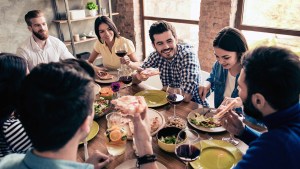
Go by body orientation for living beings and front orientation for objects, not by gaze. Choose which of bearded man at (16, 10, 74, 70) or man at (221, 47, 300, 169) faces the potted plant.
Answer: the man

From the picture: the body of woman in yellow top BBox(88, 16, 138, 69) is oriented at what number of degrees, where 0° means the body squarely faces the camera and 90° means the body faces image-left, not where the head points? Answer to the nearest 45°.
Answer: approximately 0°

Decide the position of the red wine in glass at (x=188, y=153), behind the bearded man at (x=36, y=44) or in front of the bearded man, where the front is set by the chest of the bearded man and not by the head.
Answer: in front

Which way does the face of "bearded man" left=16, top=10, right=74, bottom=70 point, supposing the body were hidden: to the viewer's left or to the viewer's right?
to the viewer's right

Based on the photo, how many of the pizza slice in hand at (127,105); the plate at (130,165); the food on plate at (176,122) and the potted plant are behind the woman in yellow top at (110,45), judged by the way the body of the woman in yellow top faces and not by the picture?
1

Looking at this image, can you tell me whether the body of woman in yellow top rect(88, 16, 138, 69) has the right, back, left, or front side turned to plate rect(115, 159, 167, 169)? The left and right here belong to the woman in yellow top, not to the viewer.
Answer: front

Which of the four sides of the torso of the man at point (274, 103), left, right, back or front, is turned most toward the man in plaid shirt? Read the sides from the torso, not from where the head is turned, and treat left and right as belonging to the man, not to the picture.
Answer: front

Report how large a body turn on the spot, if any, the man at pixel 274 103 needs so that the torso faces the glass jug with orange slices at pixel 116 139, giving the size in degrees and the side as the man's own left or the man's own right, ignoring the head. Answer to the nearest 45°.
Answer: approximately 45° to the man's own left

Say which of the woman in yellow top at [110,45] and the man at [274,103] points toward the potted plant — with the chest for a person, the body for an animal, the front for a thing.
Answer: the man

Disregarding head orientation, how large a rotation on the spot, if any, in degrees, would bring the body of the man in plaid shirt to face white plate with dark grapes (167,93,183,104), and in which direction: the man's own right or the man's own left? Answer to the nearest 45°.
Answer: approximately 45° to the man's own left

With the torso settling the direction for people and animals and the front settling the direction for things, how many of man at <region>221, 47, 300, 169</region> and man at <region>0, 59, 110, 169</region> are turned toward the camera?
0

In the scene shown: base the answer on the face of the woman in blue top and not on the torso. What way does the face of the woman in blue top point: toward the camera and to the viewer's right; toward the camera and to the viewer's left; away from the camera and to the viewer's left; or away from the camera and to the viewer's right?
toward the camera and to the viewer's left

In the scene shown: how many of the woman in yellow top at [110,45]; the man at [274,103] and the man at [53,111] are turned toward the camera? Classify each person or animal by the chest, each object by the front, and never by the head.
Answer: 1

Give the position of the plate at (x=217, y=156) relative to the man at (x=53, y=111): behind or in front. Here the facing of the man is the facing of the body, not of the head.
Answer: in front

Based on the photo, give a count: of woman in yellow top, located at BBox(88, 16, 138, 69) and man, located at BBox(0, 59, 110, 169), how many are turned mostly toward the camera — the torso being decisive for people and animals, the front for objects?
1

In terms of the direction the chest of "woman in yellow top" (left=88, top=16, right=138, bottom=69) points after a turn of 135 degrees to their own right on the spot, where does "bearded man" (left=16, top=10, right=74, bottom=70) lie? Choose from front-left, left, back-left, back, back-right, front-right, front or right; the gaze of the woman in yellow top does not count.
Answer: front-left

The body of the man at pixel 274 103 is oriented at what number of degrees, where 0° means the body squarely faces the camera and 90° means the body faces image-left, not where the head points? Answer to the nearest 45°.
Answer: approximately 135°
